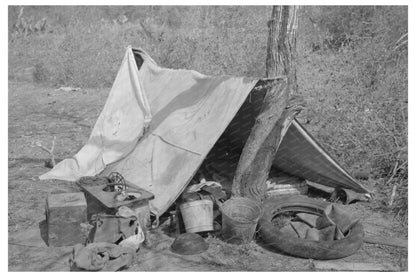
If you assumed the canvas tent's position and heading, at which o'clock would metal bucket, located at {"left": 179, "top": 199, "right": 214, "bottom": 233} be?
The metal bucket is roughly at 1 o'clock from the canvas tent.

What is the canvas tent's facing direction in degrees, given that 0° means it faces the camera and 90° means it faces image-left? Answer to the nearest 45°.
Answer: approximately 315°

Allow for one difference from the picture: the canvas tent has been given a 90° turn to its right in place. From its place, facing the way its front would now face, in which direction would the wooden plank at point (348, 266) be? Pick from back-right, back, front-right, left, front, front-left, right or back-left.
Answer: left

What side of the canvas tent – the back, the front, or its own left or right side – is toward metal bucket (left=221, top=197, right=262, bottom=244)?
front

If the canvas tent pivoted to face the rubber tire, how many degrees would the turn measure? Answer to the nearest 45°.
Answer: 0° — it already faces it
